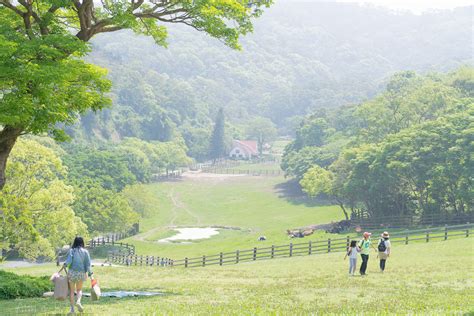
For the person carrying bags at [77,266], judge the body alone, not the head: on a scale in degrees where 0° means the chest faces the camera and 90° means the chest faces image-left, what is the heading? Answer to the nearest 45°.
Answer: approximately 180°
